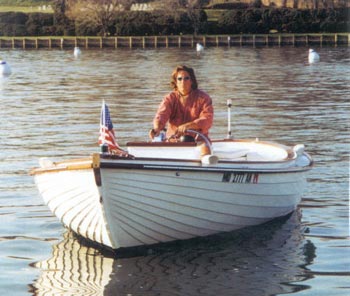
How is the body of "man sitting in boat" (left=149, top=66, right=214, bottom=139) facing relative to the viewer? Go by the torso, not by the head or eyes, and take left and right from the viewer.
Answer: facing the viewer

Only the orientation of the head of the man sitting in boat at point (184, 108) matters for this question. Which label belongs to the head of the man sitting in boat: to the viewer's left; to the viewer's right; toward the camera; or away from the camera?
toward the camera
